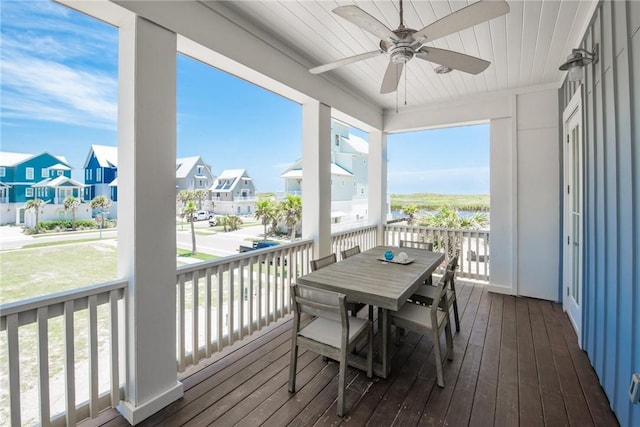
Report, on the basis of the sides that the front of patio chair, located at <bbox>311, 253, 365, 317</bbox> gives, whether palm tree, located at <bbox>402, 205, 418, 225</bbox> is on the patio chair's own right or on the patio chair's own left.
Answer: on the patio chair's own left

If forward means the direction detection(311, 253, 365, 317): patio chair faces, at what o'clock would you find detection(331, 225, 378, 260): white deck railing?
The white deck railing is roughly at 8 o'clock from the patio chair.

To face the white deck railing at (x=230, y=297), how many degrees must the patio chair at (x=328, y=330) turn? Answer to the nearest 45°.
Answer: approximately 90° to its left

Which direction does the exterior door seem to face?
to the viewer's left

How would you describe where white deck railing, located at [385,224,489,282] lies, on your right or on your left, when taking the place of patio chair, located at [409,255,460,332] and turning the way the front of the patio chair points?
on your right

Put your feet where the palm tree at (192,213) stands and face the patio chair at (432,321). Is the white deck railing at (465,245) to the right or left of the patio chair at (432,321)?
left

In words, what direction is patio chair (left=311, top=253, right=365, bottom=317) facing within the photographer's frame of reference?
facing the viewer and to the right of the viewer

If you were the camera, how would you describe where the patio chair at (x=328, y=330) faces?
facing away from the viewer and to the right of the viewer

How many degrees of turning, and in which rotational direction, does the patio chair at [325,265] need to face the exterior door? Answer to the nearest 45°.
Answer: approximately 45° to its left

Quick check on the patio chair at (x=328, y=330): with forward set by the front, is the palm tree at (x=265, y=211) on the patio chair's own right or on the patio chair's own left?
on the patio chair's own left

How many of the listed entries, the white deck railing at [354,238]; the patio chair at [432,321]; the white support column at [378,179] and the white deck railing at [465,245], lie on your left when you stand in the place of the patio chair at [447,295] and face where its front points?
1

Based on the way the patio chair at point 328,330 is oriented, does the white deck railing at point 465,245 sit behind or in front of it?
in front

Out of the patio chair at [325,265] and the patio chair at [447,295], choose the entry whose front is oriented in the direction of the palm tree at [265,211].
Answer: the patio chair at [447,295]

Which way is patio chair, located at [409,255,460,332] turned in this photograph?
to the viewer's left

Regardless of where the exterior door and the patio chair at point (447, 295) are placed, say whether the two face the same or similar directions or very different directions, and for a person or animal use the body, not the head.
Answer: same or similar directions

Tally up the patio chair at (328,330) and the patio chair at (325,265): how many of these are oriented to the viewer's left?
0
